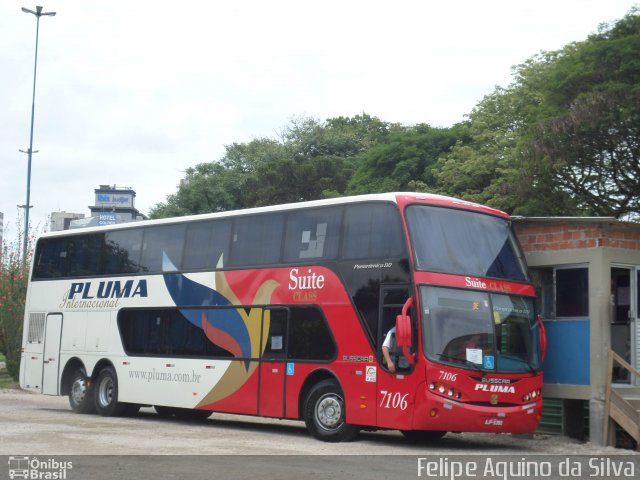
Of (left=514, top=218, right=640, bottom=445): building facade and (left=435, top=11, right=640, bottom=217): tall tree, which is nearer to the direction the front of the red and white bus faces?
the building facade

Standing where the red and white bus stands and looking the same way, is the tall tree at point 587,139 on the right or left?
on its left

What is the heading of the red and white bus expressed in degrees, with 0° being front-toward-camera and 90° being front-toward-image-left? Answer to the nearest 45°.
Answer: approximately 315°

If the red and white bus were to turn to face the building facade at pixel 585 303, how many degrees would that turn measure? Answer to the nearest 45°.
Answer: approximately 45° to its left
